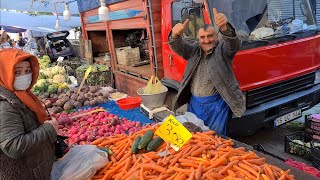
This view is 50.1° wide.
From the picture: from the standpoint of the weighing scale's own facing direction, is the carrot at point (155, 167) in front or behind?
in front

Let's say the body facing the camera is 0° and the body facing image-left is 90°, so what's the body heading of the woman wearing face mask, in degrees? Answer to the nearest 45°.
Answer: approximately 315°

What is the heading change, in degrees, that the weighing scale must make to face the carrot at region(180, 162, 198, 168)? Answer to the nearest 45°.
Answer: approximately 45° to its left

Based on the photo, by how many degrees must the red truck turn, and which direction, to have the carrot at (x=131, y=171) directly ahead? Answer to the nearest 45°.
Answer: approximately 90° to its right

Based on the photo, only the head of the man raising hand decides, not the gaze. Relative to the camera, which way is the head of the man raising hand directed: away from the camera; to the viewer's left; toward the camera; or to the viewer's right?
toward the camera

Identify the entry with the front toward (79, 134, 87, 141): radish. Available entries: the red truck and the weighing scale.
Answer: the weighing scale

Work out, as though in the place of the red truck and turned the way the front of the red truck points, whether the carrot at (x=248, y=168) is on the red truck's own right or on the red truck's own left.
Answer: on the red truck's own right

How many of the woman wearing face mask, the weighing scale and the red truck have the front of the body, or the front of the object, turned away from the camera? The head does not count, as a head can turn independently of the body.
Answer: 0

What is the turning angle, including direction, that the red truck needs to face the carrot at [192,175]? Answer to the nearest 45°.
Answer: approximately 45° to its right

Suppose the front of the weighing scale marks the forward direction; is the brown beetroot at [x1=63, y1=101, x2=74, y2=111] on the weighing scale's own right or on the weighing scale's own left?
on the weighing scale's own right

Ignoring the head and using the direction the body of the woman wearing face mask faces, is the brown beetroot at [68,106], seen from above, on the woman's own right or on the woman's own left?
on the woman's own left

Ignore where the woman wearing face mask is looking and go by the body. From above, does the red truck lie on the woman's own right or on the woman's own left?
on the woman's own left

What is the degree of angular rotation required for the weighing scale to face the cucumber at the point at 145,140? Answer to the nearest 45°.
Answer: approximately 45° to its left

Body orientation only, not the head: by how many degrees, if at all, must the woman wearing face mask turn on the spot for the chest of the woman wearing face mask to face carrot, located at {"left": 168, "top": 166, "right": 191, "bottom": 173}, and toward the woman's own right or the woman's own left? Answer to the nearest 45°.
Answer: approximately 45° to the woman's own left

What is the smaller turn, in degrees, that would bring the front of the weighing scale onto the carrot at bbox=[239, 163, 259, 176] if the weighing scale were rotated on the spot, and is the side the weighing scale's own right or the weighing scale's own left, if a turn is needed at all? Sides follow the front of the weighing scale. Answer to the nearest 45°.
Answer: approximately 45° to the weighing scale's own left

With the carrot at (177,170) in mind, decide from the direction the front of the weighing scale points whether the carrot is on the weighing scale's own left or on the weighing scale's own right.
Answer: on the weighing scale's own left
